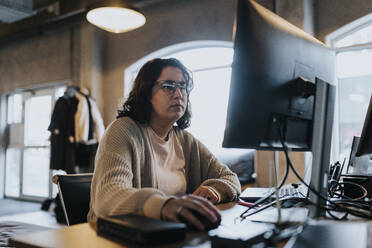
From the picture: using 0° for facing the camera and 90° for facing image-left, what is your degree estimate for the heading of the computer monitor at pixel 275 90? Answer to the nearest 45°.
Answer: approximately 135°

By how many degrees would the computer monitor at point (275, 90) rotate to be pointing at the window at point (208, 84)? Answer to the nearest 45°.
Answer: approximately 45° to its right

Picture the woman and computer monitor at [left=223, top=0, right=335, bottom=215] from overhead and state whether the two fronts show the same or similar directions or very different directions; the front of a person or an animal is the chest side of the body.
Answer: very different directions

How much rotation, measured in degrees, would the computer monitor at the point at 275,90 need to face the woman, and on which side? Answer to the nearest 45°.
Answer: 0° — it already faces them

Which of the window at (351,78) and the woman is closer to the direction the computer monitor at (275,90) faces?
the woman

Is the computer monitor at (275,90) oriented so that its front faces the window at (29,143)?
yes

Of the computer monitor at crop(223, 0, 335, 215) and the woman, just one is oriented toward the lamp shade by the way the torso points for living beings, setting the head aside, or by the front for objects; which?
the computer monitor

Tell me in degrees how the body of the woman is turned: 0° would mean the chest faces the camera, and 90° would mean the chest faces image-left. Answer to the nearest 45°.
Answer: approximately 315°

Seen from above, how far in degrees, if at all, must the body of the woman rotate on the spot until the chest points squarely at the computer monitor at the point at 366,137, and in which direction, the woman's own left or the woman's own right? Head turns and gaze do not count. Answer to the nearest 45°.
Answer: approximately 45° to the woman's own left

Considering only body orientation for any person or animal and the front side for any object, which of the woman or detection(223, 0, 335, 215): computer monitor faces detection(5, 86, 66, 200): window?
the computer monitor

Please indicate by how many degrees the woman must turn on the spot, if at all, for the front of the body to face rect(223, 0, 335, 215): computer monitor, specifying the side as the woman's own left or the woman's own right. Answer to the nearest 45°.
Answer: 0° — they already face it
